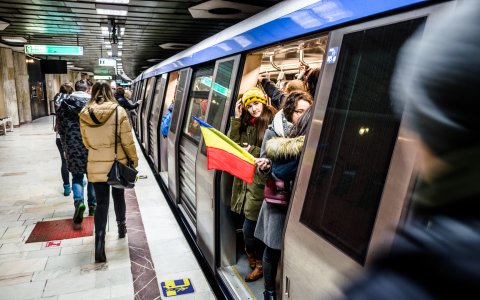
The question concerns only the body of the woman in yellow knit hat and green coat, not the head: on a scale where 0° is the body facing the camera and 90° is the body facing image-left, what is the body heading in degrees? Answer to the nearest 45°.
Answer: approximately 45°

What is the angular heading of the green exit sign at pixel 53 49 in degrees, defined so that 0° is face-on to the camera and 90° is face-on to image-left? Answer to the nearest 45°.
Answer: approximately 0°

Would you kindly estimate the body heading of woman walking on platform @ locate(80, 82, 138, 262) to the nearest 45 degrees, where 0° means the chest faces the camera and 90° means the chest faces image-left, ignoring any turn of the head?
approximately 180°

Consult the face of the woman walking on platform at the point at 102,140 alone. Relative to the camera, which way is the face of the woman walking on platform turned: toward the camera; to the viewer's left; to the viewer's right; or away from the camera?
away from the camera

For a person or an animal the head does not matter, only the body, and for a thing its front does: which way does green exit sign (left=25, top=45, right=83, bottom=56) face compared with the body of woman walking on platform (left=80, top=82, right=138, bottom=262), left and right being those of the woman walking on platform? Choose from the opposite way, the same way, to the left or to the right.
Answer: the opposite way

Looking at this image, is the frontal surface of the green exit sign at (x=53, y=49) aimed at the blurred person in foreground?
yes

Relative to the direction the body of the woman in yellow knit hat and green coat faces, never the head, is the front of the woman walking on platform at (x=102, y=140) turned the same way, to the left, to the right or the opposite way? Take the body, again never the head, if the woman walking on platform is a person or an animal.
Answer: to the right

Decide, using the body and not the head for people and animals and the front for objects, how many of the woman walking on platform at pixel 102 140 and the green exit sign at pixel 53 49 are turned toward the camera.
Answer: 1

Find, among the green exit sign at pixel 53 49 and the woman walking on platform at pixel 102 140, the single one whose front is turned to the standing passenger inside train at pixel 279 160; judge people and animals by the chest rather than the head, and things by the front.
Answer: the green exit sign
